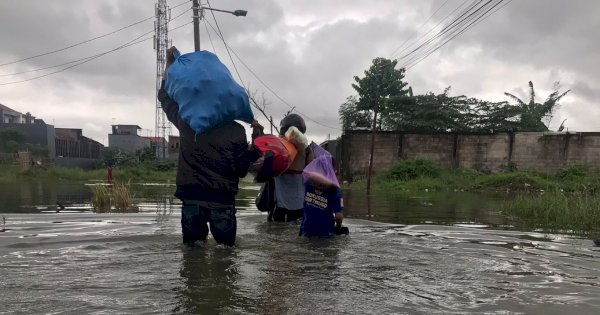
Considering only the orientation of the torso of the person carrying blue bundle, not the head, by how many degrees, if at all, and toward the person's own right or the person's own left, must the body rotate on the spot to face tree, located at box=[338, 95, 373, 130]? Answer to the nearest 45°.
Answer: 0° — they already face it

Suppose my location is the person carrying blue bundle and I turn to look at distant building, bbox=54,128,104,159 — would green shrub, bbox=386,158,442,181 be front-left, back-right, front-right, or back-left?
front-right

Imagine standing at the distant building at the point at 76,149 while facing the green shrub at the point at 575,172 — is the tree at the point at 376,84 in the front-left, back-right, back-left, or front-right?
front-left

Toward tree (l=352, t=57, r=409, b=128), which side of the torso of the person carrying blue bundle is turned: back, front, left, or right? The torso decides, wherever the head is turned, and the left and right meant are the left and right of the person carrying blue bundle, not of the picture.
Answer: front

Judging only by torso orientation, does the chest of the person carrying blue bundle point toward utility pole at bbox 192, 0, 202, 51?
yes

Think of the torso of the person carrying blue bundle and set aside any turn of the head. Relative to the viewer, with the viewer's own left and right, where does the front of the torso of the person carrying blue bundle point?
facing away from the viewer
